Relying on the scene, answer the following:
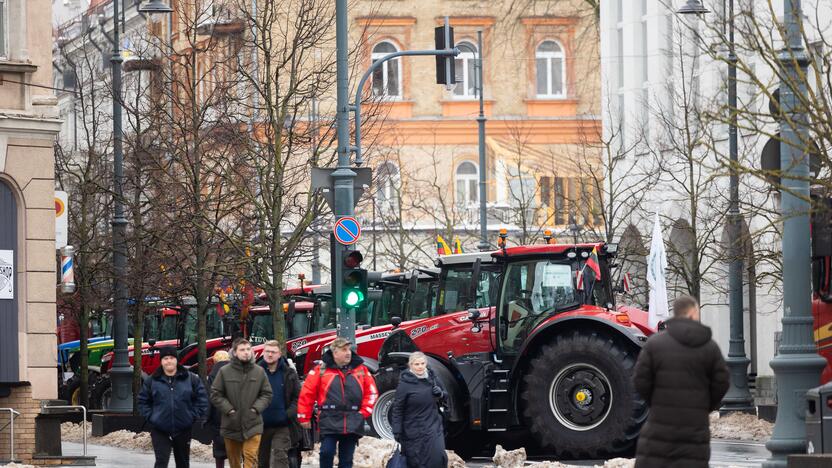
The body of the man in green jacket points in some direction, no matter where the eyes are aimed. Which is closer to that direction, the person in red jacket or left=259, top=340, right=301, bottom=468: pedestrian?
the person in red jacket

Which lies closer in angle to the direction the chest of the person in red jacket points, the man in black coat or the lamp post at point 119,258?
the man in black coat

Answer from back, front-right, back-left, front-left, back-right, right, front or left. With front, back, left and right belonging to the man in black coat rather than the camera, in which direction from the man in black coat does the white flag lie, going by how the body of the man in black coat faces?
front

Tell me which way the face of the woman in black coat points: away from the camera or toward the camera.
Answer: toward the camera

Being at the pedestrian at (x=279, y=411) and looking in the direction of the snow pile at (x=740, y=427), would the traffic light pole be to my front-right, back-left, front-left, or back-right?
front-left

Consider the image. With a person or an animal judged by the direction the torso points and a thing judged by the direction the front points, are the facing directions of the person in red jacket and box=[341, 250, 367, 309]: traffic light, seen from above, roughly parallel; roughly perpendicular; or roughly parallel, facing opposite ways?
roughly parallel

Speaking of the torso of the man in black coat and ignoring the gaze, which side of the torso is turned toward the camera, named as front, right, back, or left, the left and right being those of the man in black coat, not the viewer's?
back

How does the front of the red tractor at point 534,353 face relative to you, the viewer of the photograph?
facing to the left of the viewer

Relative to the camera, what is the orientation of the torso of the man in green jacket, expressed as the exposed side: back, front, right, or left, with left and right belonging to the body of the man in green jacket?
front

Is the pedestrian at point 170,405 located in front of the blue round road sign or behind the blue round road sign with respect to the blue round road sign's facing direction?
in front

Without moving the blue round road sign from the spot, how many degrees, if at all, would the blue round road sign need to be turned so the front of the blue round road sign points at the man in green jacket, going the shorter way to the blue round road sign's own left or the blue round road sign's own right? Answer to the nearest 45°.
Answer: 0° — it already faces them

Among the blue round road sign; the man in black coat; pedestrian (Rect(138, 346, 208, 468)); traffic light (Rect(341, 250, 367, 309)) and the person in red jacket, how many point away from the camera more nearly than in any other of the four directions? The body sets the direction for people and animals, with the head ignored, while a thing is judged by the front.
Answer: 1

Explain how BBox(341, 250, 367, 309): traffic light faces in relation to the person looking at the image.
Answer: facing the viewer

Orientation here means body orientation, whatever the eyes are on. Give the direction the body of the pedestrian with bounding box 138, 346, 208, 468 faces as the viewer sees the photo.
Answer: toward the camera

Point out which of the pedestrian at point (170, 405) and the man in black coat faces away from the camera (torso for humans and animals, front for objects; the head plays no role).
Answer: the man in black coat
